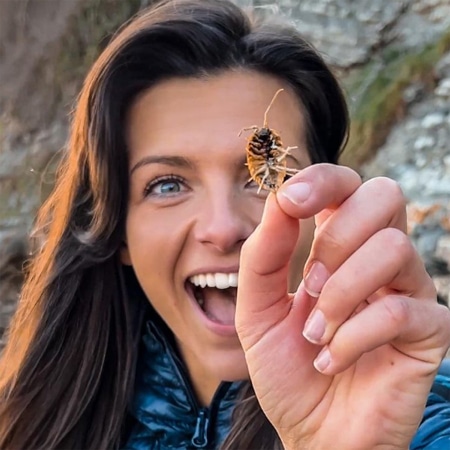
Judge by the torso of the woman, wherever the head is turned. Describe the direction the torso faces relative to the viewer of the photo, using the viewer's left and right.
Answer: facing the viewer
